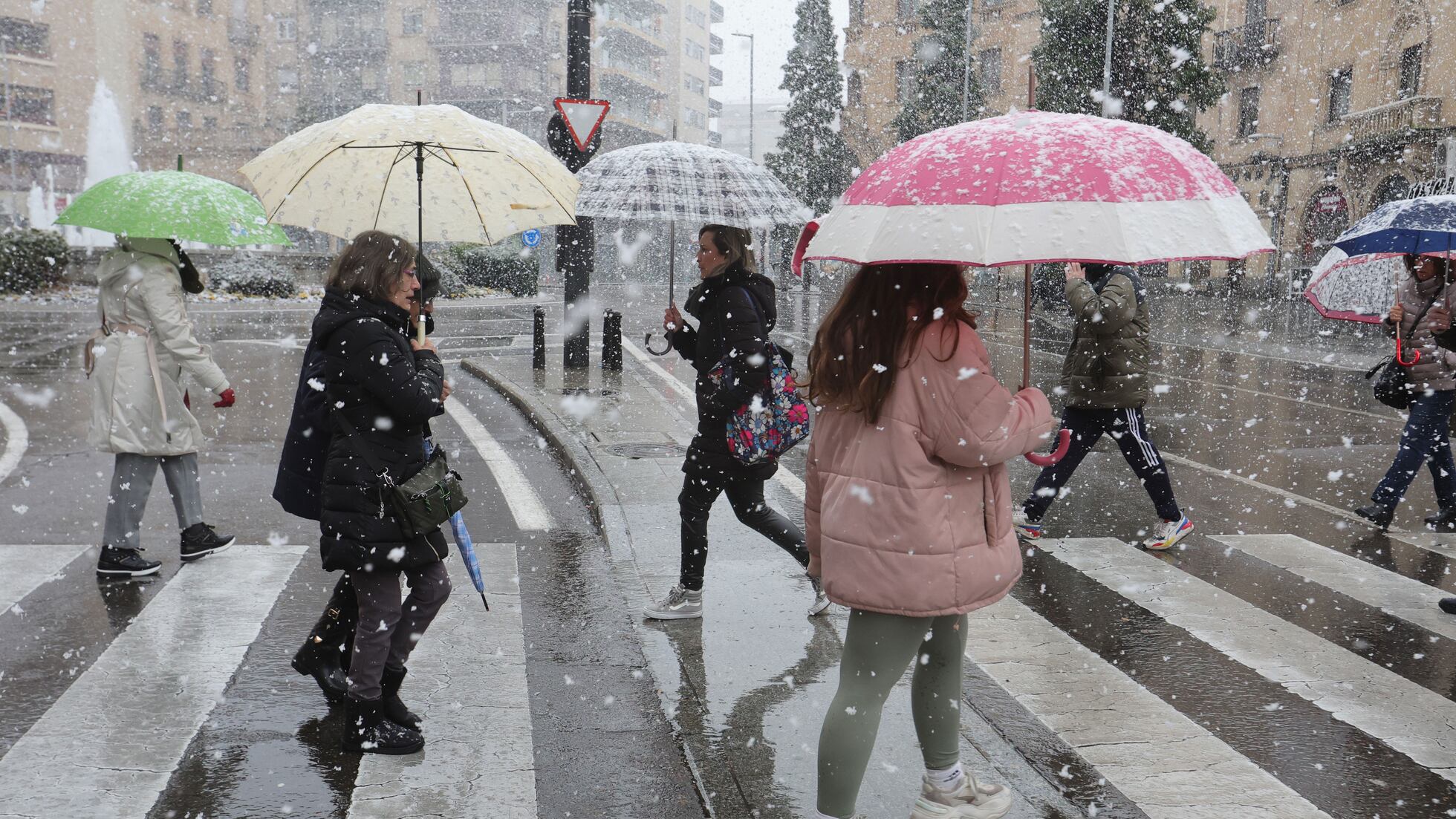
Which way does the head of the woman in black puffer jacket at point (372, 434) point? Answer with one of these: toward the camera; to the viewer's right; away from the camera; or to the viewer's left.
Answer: to the viewer's right

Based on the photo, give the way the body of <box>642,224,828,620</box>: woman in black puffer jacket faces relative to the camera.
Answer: to the viewer's left

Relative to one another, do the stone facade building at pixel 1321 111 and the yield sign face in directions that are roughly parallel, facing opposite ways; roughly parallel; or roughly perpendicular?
roughly perpendicular

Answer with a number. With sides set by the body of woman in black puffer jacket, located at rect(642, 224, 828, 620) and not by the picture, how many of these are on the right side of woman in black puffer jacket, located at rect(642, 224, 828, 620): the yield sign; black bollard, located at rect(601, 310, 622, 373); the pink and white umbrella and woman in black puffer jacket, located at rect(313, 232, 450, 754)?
2

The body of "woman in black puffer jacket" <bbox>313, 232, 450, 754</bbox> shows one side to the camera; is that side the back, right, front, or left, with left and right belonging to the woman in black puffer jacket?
right

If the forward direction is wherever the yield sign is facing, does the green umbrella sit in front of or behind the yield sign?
in front

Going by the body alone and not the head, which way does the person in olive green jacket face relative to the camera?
to the viewer's left

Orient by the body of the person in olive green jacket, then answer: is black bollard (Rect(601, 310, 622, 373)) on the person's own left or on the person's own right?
on the person's own right

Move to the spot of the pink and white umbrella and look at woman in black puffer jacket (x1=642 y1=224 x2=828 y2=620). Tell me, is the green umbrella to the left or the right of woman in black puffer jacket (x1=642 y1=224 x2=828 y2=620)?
left

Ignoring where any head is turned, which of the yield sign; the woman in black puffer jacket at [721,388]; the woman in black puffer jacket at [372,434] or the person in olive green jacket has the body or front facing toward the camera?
the yield sign
